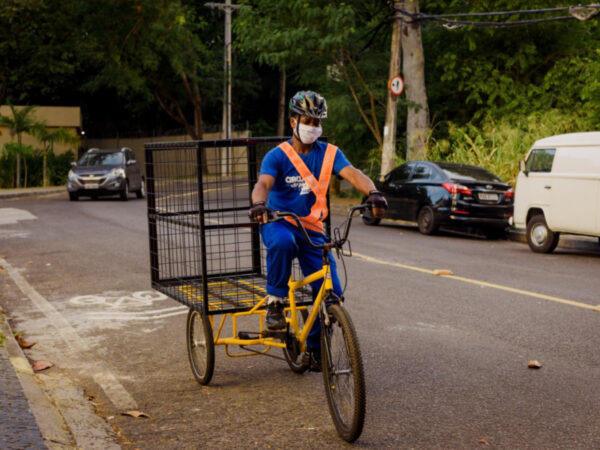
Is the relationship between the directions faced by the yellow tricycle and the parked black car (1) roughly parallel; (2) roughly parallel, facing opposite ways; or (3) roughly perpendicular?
roughly parallel, facing opposite ways

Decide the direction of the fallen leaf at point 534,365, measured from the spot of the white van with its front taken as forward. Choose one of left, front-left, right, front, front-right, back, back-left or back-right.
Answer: back-left

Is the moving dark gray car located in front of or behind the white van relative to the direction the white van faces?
in front

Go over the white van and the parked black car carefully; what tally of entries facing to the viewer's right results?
0

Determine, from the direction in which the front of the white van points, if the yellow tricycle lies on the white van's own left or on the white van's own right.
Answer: on the white van's own left

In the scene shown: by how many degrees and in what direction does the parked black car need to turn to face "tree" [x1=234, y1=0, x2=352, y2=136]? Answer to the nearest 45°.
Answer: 0° — it already faces it

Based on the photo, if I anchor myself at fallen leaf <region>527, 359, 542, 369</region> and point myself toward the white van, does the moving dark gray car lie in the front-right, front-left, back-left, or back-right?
front-left

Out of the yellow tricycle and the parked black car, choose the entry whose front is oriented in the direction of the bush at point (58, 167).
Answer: the parked black car

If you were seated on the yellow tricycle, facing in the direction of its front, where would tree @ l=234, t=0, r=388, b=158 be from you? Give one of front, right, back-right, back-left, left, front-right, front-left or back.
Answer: back-left

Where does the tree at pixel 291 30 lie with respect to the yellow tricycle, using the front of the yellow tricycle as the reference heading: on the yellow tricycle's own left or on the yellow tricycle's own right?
on the yellow tricycle's own left

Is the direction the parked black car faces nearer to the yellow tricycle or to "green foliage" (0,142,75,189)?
the green foliage

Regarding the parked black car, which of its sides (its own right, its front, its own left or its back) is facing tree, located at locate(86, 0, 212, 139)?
front

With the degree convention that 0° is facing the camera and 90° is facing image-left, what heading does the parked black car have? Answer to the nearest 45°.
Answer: approximately 135°

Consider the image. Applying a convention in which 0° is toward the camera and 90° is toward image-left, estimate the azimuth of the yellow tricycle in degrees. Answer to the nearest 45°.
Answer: approximately 315°

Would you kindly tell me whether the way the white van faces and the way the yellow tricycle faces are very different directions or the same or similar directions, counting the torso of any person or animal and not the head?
very different directions
